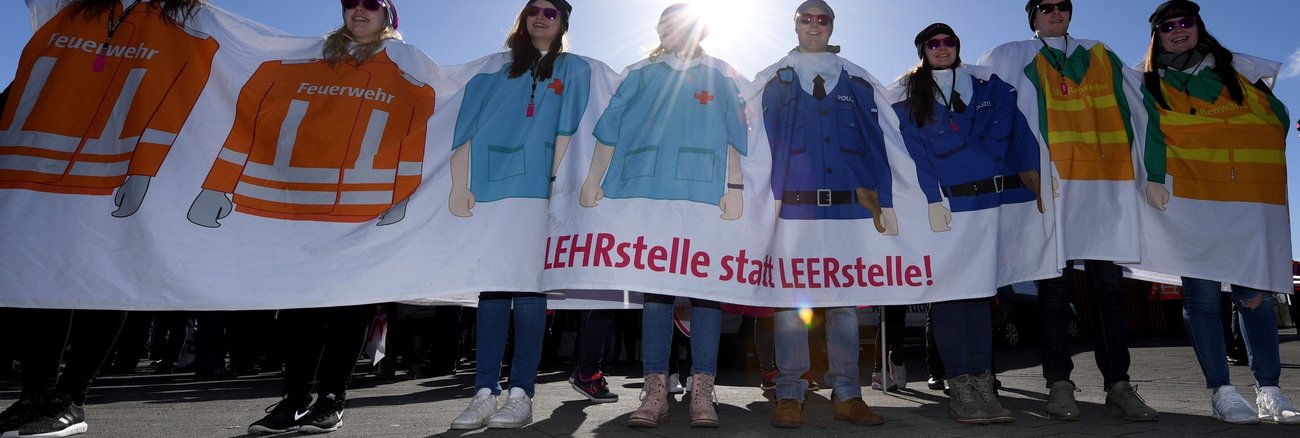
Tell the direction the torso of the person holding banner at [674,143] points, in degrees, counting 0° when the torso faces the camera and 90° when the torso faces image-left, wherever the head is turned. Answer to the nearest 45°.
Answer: approximately 0°

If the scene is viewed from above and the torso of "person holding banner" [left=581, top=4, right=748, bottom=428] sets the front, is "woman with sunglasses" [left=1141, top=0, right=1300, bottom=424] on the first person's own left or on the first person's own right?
on the first person's own left

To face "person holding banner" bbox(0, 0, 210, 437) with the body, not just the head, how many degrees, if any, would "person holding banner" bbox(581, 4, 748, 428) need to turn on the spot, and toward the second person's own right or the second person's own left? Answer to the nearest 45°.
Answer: approximately 90° to the second person's own right

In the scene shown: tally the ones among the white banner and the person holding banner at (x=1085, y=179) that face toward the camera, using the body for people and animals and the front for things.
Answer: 2

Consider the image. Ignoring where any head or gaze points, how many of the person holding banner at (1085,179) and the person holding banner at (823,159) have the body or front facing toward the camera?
2

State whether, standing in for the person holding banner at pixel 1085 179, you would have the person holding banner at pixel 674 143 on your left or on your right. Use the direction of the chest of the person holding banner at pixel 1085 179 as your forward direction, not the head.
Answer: on your right

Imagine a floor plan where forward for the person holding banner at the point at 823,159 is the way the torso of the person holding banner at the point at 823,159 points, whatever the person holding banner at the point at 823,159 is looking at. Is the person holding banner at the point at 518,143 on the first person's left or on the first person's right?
on the first person's right

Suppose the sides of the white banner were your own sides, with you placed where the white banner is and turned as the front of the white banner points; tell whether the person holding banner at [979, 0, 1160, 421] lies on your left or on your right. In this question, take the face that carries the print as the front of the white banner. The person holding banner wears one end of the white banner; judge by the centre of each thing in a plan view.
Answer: on your left
